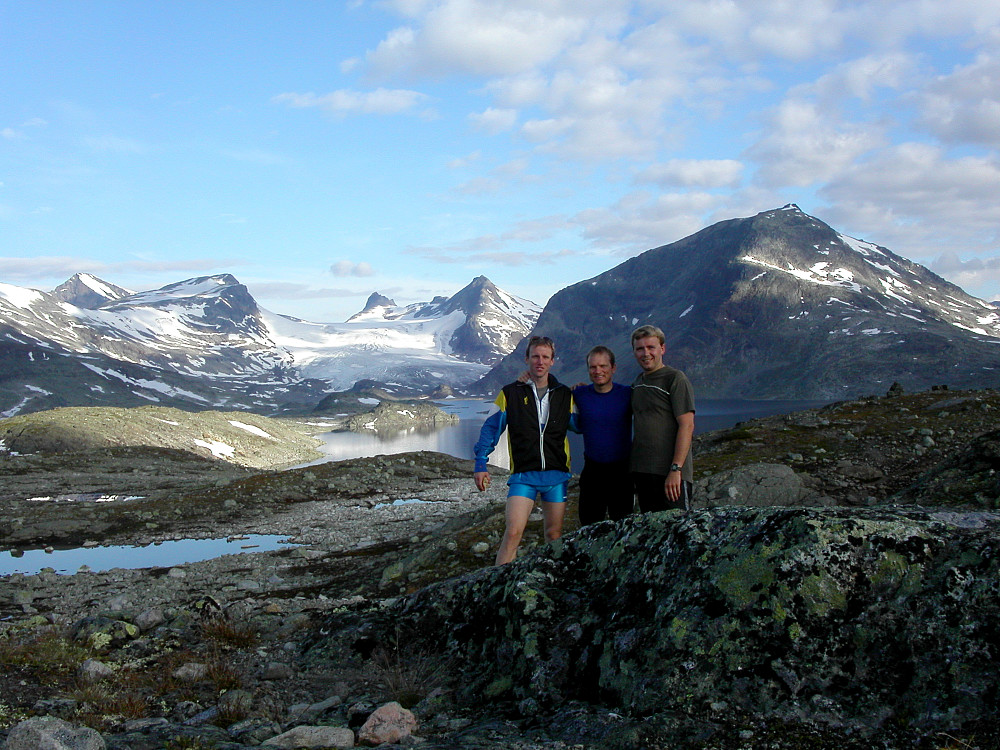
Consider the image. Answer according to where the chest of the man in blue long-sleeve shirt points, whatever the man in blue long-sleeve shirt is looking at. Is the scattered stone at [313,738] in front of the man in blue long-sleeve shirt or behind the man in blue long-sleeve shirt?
in front

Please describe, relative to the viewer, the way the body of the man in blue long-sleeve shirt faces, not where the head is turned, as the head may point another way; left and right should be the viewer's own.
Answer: facing the viewer

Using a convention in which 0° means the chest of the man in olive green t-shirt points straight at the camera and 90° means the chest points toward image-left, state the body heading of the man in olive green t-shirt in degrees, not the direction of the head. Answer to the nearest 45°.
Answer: approximately 45°

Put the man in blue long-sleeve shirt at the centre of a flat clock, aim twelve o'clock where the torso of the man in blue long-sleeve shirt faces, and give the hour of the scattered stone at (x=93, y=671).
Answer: The scattered stone is roughly at 2 o'clock from the man in blue long-sleeve shirt.

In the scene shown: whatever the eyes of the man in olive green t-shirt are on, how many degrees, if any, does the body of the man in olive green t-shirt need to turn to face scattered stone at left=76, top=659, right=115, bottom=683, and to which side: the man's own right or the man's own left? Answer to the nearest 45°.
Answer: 0° — they already face it

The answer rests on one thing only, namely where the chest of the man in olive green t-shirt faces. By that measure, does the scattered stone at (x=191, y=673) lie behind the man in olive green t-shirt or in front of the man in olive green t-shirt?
in front

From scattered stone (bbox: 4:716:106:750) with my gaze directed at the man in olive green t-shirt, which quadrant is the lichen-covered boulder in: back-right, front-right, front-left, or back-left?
front-right

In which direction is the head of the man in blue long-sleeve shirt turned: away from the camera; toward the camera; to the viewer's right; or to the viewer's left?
toward the camera

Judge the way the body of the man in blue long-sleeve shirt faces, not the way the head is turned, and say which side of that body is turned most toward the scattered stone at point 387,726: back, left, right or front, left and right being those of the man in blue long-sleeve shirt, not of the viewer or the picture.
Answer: front

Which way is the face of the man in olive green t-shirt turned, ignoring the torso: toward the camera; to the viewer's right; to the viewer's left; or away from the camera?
toward the camera

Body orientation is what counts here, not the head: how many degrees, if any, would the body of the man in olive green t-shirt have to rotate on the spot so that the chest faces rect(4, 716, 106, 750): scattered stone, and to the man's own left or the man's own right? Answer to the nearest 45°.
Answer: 0° — they already face it
